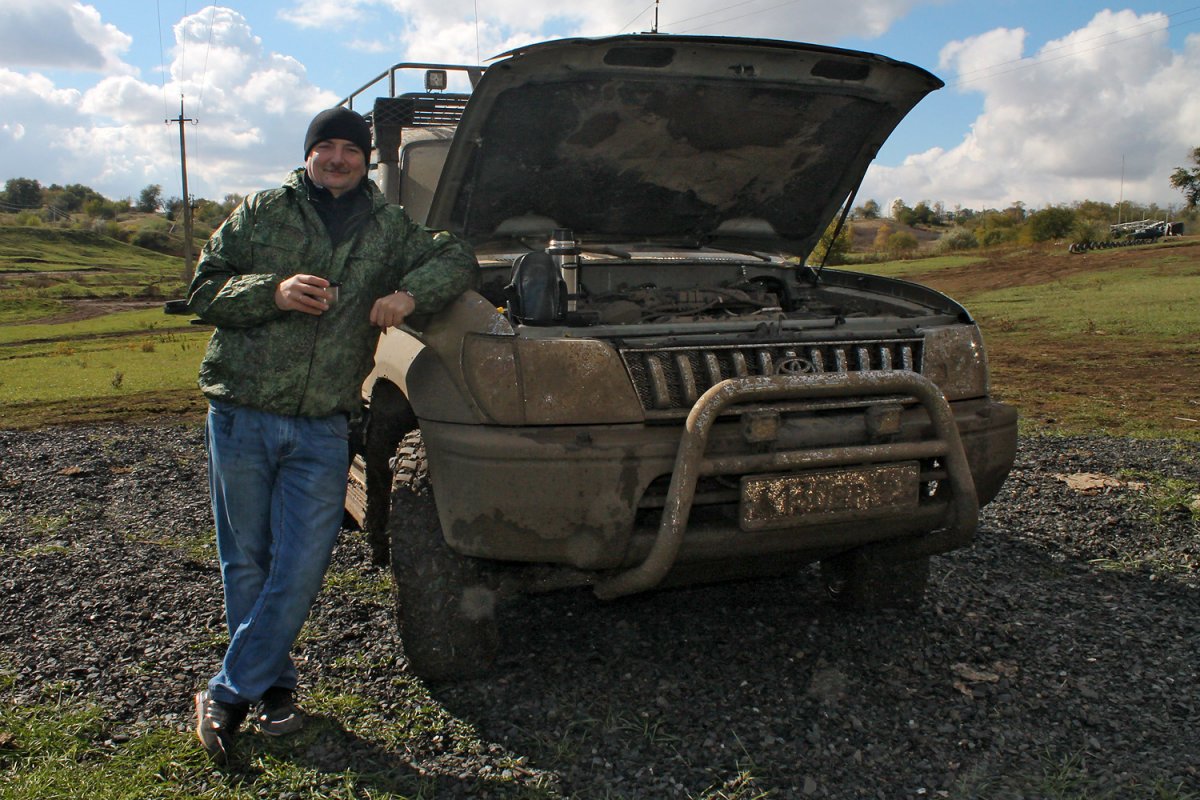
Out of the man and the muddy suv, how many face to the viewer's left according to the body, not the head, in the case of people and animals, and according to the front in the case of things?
0

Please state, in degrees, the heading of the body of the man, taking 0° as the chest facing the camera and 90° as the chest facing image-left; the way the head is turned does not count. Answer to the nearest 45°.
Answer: approximately 0°

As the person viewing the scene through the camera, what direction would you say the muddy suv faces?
facing the viewer and to the right of the viewer

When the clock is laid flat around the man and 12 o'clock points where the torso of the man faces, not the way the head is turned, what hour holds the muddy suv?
The muddy suv is roughly at 9 o'clock from the man.
